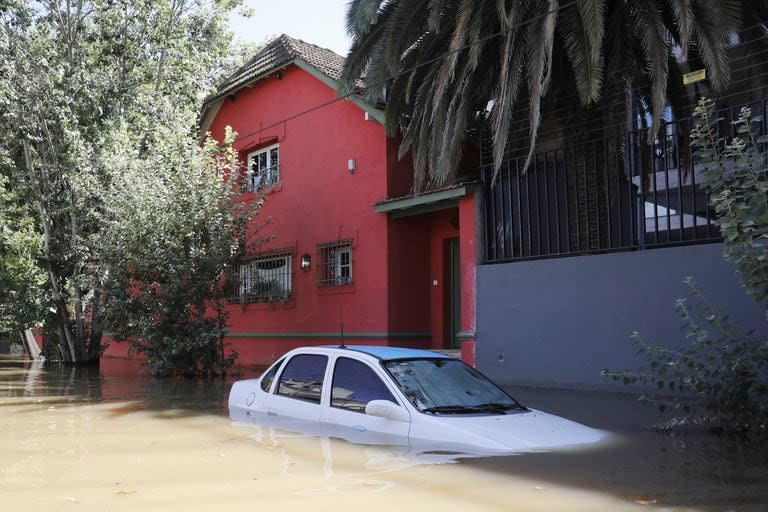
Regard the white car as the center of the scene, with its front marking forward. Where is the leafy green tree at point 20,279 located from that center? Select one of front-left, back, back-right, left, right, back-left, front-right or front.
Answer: back

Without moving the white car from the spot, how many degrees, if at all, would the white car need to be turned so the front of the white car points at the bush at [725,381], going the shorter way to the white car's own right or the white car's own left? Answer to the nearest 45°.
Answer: approximately 45° to the white car's own left

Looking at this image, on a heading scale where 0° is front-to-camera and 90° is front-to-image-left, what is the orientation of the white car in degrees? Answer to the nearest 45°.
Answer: approximately 315°

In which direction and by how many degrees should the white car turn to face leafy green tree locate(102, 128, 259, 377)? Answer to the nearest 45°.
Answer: approximately 180°

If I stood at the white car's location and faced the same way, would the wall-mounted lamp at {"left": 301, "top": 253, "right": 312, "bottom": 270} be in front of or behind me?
behind

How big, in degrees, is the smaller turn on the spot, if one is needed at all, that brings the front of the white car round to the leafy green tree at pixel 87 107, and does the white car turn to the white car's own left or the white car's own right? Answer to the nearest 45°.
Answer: approximately 180°

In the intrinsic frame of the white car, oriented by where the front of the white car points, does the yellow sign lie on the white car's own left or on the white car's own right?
on the white car's own left
